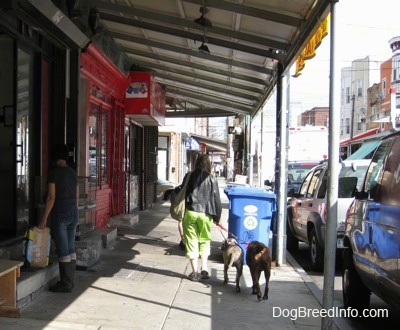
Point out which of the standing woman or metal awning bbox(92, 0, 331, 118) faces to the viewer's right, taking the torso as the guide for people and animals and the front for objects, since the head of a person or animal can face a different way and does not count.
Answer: the metal awning

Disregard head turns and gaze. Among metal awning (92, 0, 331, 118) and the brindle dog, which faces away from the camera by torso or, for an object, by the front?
the brindle dog

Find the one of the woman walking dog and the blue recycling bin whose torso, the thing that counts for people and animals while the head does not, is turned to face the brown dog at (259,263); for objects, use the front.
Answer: the blue recycling bin

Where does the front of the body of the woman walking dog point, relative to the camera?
away from the camera

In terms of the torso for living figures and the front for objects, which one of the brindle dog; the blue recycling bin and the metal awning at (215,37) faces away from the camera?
the brindle dog

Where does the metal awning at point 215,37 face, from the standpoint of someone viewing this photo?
facing to the right of the viewer

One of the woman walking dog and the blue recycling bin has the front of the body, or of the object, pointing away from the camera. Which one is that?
the woman walking dog

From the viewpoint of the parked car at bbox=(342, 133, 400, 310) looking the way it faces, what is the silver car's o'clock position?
The silver car is roughly at 1 o'clock from the parked car.

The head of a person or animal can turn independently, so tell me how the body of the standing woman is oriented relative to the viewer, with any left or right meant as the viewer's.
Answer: facing away from the viewer and to the left of the viewer

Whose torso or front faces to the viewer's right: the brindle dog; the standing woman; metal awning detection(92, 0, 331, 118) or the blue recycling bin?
the metal awning

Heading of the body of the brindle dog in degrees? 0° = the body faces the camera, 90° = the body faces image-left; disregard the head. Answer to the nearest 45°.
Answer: approximately 180°
